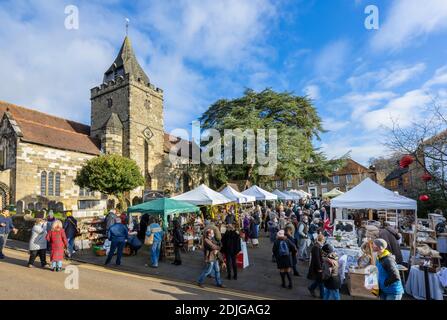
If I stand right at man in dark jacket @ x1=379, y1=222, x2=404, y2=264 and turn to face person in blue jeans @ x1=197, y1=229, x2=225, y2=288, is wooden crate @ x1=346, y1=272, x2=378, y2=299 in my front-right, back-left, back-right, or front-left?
front-left
